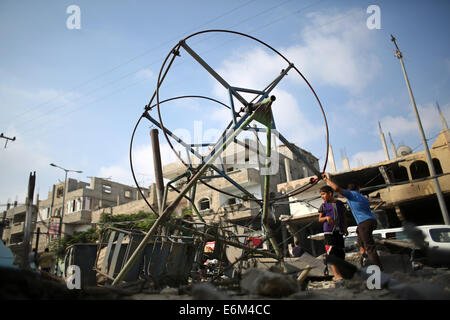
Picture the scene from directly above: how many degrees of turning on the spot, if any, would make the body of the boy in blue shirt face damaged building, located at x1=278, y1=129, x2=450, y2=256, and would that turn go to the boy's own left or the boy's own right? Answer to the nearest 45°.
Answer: approximately 45° to the boy's own right

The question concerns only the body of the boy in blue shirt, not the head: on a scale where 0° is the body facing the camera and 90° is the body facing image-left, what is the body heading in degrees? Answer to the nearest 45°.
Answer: approximately 135°

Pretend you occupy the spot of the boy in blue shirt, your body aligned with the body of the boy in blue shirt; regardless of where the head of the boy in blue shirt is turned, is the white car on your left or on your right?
on your right

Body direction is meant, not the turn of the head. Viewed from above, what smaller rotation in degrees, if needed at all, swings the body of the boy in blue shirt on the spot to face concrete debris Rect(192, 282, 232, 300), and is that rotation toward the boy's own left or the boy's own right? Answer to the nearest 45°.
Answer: approximately 90° to the boy's own left

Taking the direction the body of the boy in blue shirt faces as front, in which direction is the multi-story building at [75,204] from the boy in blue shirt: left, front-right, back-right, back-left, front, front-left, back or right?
front

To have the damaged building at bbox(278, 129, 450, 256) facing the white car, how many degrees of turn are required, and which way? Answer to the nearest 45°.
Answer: approximately 45° to its left

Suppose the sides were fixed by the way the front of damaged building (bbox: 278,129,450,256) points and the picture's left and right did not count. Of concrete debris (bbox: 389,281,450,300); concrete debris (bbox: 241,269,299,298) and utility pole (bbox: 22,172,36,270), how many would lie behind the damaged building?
0

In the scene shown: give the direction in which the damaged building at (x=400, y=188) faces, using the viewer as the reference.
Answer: facing the viewer and to the left of the viewer

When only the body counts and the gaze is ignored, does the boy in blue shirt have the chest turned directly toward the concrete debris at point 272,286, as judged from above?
no

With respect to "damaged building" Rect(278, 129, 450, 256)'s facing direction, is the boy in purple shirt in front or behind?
in front

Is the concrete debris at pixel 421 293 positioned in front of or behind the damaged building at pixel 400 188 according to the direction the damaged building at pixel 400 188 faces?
in front

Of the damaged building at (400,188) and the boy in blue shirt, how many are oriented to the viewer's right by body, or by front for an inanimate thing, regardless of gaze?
0

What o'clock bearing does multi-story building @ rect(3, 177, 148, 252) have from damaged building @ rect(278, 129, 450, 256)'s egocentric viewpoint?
The multi-story building is roughly at 2 o'clock from the damaged building.
